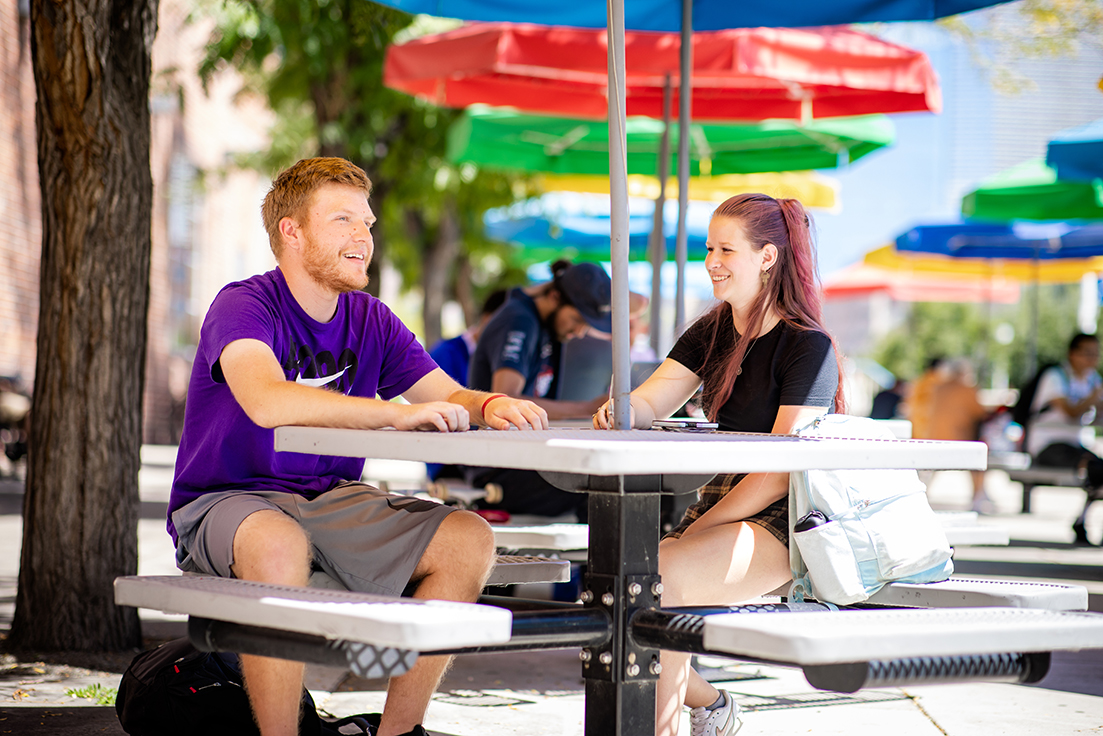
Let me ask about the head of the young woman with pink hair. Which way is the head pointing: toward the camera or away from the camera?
toward the camera

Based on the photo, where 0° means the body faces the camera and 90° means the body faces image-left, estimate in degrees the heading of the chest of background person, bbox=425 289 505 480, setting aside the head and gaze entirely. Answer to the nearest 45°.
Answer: approximately 270°

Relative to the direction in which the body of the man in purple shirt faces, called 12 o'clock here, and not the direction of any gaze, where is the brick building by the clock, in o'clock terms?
The brick building is roughly at 7 o'clock from the man in purple shirt.

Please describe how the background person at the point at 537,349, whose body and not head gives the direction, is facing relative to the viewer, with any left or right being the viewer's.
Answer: facing to the right of the viewer

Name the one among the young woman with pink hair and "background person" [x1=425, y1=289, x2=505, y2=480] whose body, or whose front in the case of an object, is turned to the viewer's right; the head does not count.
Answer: the background person

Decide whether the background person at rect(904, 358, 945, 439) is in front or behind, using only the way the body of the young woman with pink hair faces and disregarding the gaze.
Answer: behind

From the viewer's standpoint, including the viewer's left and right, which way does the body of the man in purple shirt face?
facing the viewer and to the right of the viewer
